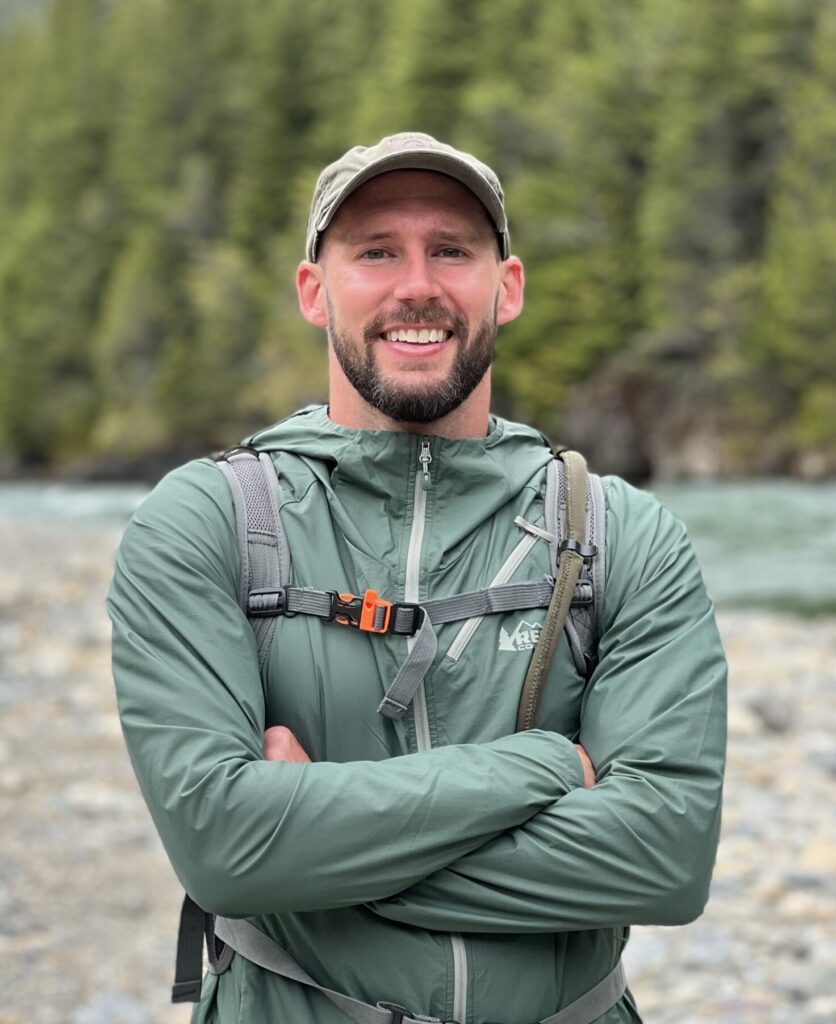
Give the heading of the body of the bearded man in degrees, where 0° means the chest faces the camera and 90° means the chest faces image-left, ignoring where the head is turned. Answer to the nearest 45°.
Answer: approximately 0°
